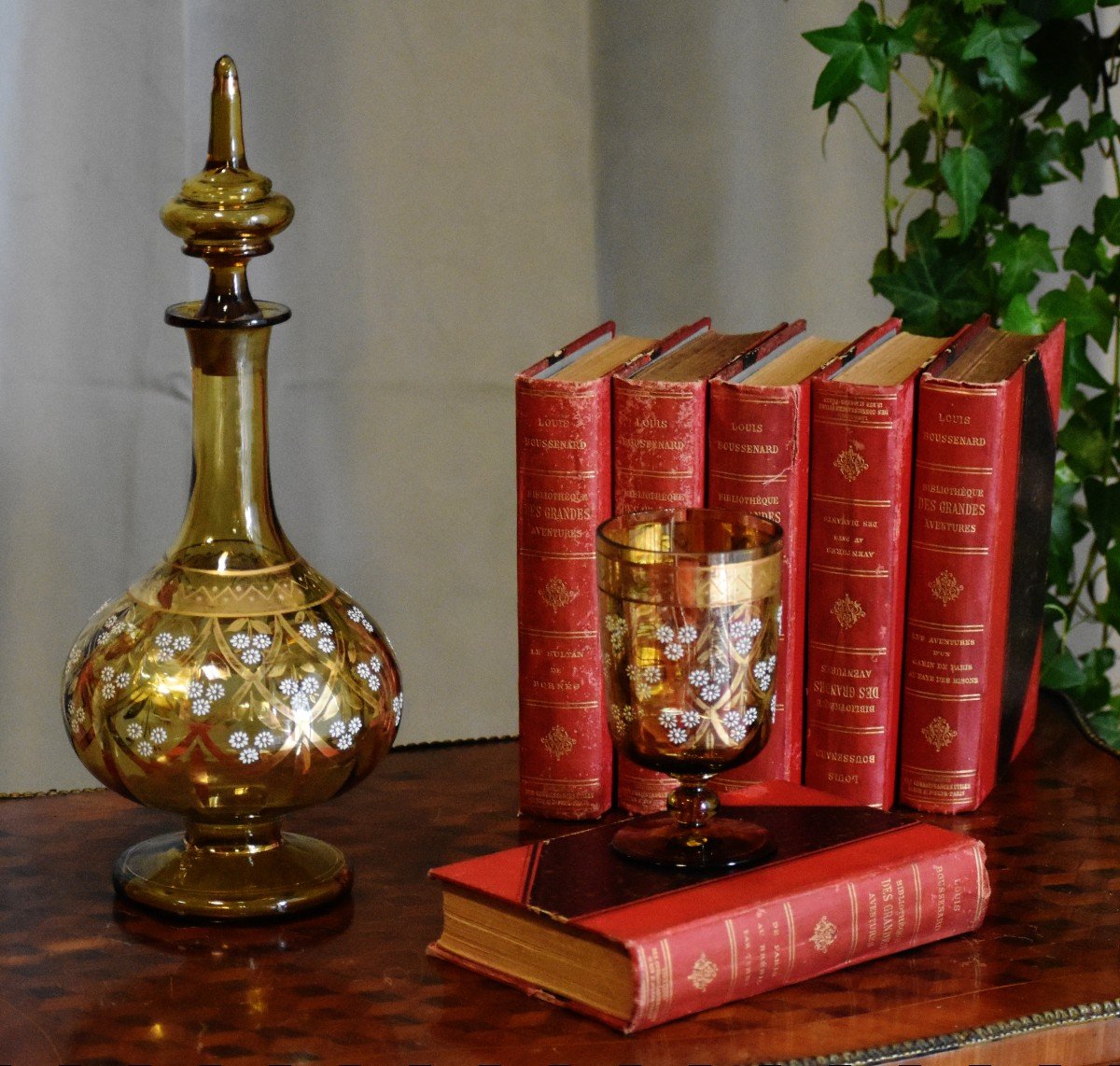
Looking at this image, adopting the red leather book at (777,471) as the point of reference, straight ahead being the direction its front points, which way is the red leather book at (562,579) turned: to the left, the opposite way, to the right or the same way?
the same way

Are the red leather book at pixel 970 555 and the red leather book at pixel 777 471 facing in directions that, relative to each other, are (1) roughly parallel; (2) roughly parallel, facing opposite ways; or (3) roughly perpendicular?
roughly parallel
